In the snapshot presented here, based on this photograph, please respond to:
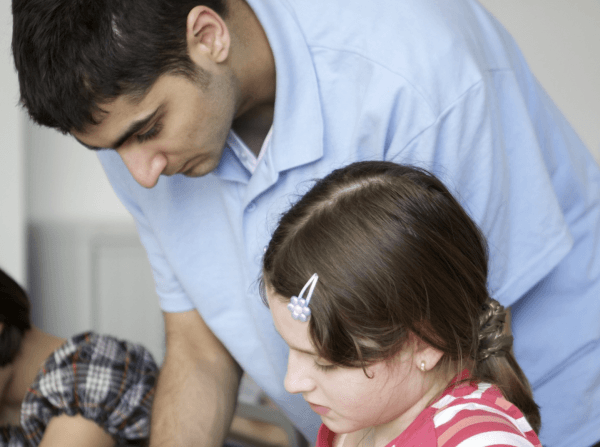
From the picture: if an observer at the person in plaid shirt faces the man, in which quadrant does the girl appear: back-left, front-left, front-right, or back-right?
front-right

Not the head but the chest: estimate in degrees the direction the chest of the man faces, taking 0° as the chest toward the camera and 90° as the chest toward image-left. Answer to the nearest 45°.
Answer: approximately 45°

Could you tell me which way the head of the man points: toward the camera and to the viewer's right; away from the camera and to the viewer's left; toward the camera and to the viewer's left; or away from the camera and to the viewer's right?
toward the camera and to the viewer's left
